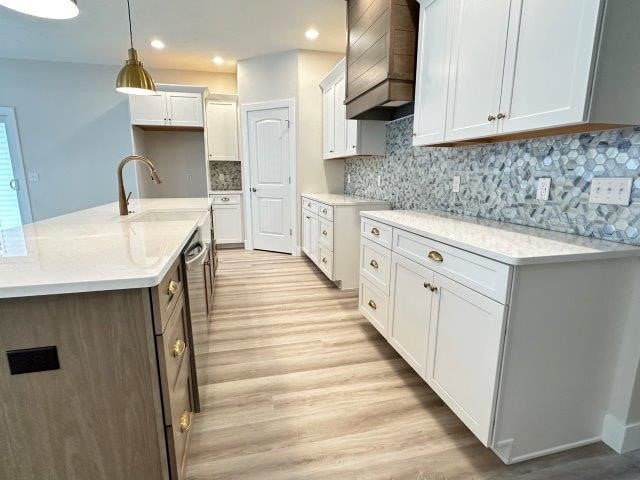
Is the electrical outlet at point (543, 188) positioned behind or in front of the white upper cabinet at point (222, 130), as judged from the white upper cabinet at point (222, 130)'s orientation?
in front

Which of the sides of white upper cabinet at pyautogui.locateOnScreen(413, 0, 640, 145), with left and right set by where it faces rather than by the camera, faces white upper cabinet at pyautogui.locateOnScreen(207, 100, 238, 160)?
right

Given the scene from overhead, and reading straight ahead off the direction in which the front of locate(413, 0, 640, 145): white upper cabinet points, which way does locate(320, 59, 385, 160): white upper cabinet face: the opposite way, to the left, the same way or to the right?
the same way

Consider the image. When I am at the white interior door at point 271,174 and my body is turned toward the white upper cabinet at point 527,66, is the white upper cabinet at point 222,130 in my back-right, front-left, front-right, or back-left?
back-right

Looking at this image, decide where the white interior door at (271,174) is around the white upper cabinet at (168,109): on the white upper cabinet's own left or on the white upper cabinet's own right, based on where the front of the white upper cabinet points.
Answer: on the white upper cabinet's own left

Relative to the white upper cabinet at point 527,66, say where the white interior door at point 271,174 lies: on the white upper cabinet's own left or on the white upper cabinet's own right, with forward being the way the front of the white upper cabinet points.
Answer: on the white upper cabinet's own right

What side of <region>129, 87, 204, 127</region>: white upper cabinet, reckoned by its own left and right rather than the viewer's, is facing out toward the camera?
front

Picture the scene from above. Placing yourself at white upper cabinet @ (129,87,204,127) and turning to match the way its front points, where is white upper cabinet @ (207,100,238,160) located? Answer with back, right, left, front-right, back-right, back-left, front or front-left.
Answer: left

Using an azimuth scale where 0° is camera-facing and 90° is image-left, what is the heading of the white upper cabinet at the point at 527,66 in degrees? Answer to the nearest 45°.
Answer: approximately 45°

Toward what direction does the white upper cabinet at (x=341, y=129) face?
to the viewer's left

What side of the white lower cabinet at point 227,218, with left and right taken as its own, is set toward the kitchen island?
front

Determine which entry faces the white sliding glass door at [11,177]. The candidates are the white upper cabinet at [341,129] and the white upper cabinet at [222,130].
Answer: the white upper cabinet at [341,129]

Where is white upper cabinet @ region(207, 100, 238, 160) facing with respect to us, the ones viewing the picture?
facing the viewer

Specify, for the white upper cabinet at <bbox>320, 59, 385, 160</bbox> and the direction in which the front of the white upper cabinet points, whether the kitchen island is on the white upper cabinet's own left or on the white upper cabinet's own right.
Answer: on the white upper cabinet's own left

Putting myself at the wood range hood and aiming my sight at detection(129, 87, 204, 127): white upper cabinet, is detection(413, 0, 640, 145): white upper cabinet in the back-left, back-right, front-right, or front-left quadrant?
back-left

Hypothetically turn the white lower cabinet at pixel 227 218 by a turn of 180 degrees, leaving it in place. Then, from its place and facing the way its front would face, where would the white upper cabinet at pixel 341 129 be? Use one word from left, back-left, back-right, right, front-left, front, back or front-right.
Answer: back-right
